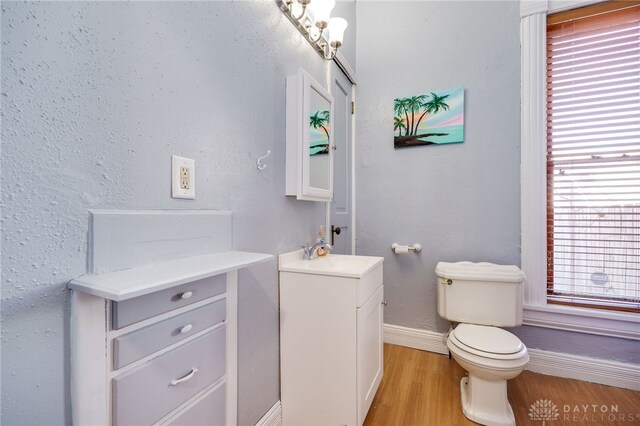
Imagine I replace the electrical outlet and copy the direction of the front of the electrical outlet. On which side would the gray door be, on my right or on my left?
on my left

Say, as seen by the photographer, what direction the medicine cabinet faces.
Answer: facing the viewer and to the right of the viewer

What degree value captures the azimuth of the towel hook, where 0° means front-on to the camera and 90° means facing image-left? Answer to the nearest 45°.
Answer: approximately 315°

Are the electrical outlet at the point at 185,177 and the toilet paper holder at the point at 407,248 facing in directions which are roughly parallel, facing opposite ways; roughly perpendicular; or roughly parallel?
roughly perpendicular

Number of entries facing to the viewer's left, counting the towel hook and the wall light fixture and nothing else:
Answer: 0

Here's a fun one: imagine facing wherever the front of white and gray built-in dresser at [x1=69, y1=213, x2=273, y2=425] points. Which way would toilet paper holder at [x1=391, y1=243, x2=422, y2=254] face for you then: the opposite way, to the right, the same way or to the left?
to the right

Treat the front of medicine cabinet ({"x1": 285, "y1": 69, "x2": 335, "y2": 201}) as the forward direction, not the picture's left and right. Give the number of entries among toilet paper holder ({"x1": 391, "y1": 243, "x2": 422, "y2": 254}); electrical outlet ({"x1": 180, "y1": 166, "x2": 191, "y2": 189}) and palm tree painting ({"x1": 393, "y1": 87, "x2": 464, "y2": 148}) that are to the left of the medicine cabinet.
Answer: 2

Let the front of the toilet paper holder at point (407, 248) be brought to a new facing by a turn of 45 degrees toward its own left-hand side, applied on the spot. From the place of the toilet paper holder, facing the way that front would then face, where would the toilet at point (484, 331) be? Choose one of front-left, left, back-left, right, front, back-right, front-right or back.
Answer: front

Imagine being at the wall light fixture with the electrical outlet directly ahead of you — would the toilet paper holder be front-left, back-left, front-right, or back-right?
back-left
